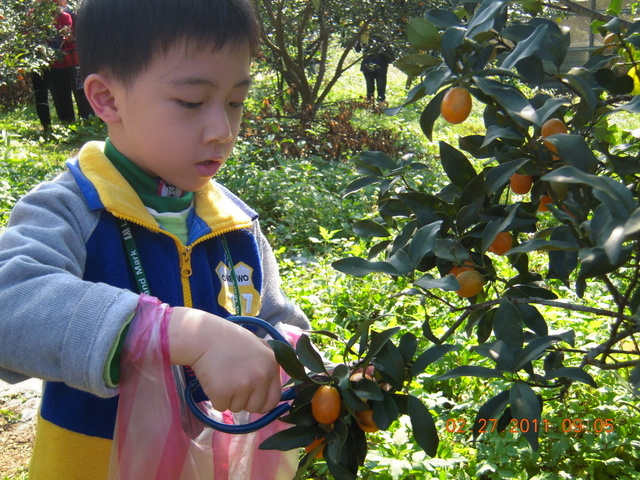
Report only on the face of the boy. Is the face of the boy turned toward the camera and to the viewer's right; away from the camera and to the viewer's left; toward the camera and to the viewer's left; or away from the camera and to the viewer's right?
toward the camera and to the viewer's right

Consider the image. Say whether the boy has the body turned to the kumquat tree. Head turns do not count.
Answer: yes

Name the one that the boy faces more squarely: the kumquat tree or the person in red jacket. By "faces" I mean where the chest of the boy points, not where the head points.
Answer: the kumquat tree

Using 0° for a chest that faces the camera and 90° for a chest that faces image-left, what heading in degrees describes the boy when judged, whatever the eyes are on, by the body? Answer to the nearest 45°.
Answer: approximately 315°

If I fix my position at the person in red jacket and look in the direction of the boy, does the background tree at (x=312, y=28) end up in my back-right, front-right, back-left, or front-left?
front-left

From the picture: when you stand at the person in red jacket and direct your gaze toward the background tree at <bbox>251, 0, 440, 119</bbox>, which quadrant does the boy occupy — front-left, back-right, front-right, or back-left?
front-right

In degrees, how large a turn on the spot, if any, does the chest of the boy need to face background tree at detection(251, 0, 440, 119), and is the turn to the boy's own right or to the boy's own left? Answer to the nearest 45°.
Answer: approximately 135° to the boy's own left

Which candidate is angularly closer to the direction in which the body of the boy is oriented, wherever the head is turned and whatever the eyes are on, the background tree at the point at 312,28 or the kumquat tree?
the kumquat tree

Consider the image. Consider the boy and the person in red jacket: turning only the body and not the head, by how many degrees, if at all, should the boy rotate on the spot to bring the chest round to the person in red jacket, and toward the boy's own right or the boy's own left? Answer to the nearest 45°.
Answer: approximately 135° to the boy's own left

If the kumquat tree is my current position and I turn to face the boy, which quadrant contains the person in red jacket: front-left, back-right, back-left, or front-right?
front-right
